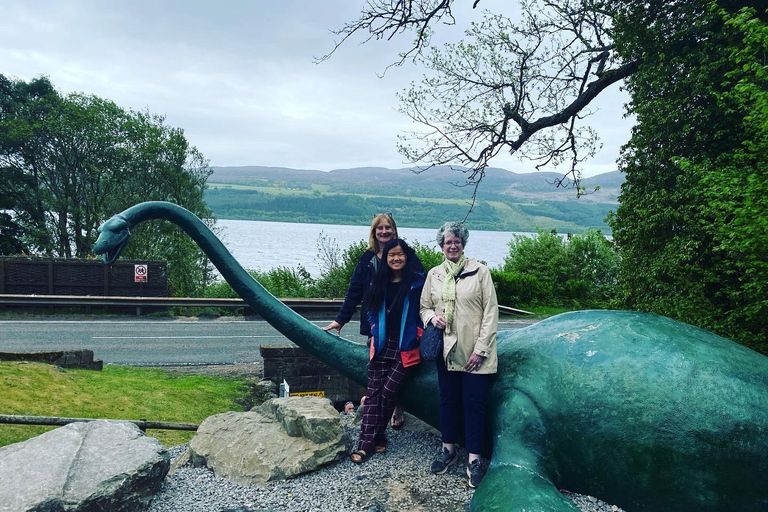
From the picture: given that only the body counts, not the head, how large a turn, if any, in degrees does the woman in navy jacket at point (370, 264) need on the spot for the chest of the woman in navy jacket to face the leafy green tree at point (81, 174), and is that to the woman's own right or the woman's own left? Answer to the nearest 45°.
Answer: approximately 135° to the woman's own right

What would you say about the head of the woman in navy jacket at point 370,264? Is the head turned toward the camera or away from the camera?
toward the camera

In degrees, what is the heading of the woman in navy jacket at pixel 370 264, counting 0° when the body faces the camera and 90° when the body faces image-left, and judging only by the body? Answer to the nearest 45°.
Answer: approximately 0°

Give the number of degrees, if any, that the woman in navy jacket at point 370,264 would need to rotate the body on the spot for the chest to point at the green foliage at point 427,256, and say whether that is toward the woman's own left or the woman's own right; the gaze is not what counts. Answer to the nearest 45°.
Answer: approximately 180°

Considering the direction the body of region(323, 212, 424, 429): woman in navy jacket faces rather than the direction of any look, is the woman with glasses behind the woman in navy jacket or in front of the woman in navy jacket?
in front

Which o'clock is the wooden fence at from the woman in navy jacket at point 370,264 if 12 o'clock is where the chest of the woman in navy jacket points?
The wooden fence is roughly at 5 o'clock from the woman in navy jacket.

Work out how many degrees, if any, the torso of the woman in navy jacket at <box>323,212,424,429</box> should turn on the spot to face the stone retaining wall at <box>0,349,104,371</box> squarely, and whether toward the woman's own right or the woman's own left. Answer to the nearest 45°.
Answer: approximately 135° to the woman's own right

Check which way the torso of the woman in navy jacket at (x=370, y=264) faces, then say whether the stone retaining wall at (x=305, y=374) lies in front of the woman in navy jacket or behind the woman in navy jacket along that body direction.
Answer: behind

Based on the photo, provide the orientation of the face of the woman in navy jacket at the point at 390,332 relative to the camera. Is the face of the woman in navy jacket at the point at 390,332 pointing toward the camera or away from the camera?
toward the camera

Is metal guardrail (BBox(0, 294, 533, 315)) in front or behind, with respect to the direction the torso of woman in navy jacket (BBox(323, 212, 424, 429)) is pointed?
behind

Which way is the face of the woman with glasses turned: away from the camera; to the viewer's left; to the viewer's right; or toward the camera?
toward the camera

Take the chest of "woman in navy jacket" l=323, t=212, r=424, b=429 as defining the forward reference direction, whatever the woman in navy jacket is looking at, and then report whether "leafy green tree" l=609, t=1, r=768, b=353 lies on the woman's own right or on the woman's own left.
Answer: on the woman's own left
